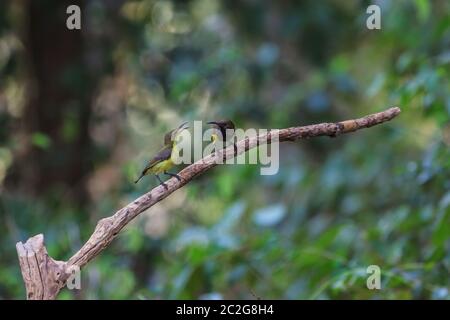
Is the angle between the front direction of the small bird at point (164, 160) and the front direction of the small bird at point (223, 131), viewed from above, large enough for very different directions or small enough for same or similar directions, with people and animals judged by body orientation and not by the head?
very different directions

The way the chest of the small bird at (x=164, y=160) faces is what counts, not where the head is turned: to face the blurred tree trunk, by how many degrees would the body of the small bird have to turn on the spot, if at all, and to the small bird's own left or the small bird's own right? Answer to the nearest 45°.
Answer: approximately 90° to the small bird's own left

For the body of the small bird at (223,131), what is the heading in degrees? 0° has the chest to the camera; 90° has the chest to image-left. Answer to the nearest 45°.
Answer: approximately 90°

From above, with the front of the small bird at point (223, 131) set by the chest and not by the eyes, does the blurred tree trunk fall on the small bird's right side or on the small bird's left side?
on the small bird's right side

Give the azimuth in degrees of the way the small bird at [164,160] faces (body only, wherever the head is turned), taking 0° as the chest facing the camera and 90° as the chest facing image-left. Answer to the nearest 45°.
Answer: approximately 270°
